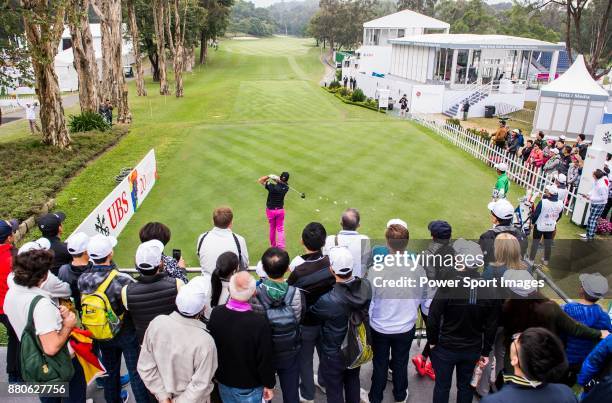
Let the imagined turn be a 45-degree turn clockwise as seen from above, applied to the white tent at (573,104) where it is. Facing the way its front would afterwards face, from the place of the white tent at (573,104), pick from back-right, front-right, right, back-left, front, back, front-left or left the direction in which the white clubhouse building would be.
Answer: right

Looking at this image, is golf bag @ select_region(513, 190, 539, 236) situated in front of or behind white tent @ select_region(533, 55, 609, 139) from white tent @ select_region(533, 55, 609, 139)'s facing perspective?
in front

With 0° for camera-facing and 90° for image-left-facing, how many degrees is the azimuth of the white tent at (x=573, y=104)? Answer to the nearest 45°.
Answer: approximately 0°

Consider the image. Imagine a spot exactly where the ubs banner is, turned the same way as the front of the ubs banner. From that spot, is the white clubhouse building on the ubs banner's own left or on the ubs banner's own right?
on the ubs banner's own left

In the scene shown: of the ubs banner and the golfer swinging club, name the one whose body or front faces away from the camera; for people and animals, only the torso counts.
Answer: the golfer swinging club

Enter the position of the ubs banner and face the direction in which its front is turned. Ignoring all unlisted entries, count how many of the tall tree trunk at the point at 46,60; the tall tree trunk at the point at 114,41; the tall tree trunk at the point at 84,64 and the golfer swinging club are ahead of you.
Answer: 1

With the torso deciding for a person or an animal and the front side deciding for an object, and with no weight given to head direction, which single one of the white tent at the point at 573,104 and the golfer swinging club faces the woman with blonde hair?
the white tent

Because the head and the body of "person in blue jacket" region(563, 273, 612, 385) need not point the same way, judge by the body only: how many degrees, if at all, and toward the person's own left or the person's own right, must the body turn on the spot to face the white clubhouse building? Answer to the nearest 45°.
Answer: approximately 45° to the person's own right

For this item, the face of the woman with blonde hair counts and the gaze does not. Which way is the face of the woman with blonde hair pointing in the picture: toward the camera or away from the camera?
away from the camera

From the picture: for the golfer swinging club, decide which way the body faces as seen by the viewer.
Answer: away from the camera

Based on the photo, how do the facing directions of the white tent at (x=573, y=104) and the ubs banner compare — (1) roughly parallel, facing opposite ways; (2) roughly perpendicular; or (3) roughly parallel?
roughly perpendicular

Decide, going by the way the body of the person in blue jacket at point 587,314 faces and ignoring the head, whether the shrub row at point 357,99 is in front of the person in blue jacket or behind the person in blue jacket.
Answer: in front

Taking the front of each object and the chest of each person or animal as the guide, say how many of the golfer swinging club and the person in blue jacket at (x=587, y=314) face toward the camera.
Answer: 0

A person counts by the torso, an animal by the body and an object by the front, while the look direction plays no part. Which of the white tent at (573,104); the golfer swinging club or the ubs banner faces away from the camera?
the golfer swinging club

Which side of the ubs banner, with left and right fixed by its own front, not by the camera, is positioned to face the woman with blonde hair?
front
